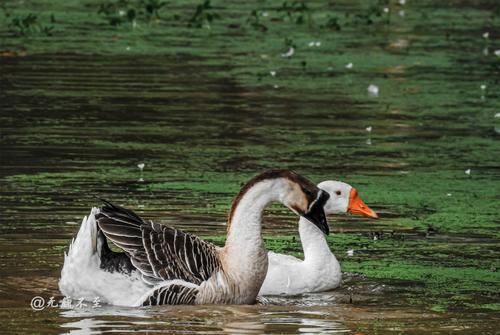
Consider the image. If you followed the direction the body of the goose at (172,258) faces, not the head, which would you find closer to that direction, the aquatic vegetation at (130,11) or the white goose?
the white goose

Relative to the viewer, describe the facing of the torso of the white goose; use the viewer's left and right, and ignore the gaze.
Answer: facing to the right of the viewer

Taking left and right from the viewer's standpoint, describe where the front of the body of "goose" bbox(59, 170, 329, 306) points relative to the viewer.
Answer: facing to the right of the viewer

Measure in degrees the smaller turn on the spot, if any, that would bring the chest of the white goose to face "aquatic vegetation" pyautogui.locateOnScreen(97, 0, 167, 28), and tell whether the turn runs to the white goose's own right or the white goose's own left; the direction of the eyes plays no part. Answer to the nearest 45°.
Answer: approximately 90° to the white goose's own left

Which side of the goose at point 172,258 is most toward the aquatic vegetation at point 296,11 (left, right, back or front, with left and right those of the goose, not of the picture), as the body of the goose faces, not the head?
left

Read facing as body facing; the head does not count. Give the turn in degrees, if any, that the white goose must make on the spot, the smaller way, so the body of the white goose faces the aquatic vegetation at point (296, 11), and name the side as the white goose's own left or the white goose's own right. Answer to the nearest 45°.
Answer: approximately 90° to the white goose's own left

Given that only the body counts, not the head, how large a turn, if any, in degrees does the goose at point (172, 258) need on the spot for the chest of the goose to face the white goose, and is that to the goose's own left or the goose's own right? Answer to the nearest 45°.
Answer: approximately 45° to the goose's own left

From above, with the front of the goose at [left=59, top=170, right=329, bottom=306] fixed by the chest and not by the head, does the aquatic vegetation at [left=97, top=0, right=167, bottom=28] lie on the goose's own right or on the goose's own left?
on the goose's own left

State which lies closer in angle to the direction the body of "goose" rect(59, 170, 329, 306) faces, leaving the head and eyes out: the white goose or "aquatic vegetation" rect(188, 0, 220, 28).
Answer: the white goose

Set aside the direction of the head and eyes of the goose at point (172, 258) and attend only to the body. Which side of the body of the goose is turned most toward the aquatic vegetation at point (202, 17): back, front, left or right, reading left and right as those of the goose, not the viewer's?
left

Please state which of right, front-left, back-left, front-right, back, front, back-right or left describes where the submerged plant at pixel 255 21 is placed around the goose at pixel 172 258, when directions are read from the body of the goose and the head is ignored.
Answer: left
